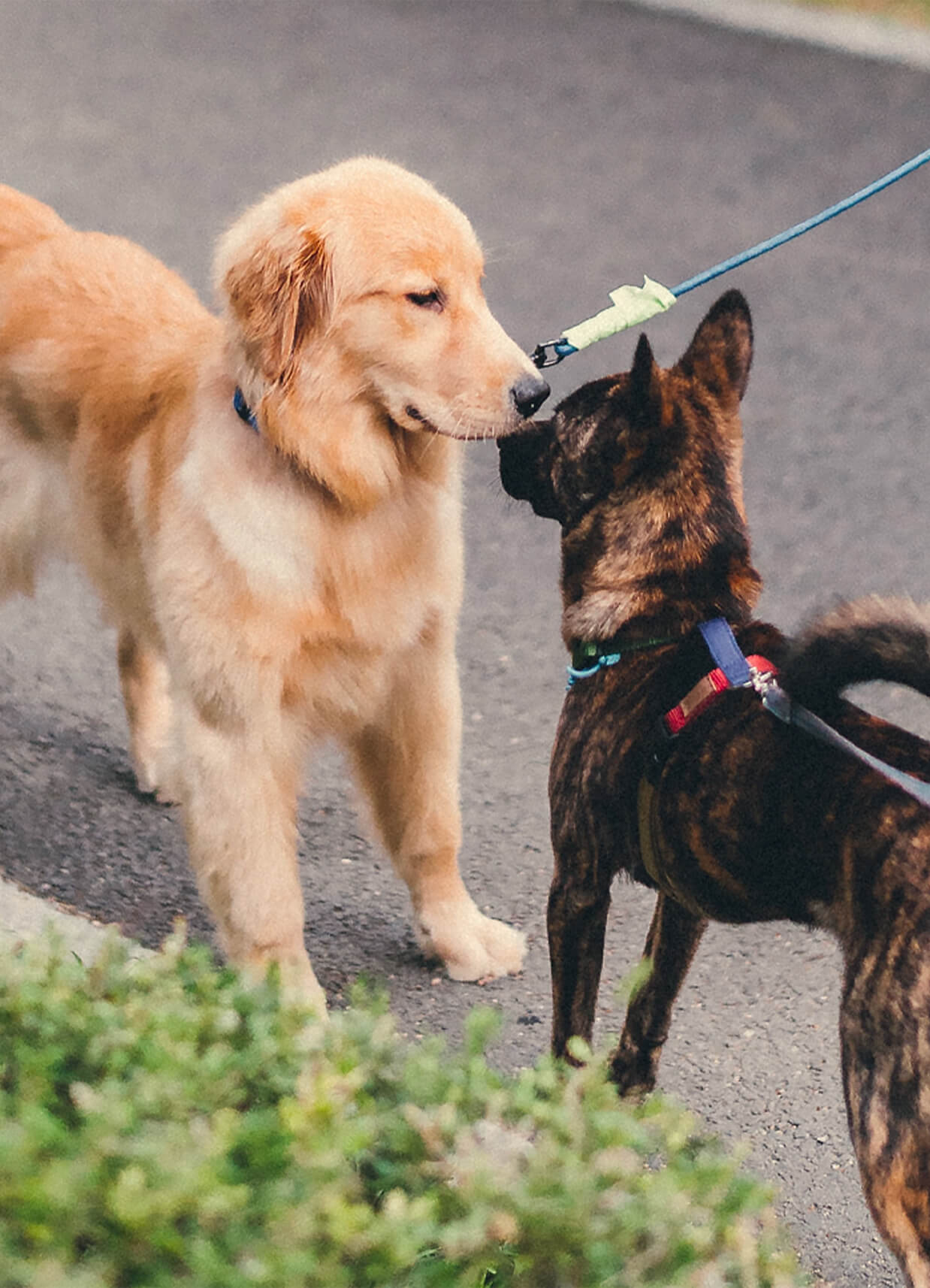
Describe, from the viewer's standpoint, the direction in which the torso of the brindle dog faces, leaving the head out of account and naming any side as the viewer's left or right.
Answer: facing away from the viewer and to the left of the viewer

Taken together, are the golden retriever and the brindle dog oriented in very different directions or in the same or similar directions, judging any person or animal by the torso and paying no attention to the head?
very different directions

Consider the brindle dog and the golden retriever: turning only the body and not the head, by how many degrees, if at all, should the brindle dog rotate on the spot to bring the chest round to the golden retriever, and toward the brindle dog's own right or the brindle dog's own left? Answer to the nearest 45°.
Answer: approximately 45° to the brindle dog's own left

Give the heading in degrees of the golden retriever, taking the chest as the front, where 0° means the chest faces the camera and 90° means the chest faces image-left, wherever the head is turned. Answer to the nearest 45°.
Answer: approximately 315°

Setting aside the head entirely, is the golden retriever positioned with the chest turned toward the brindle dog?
yes
